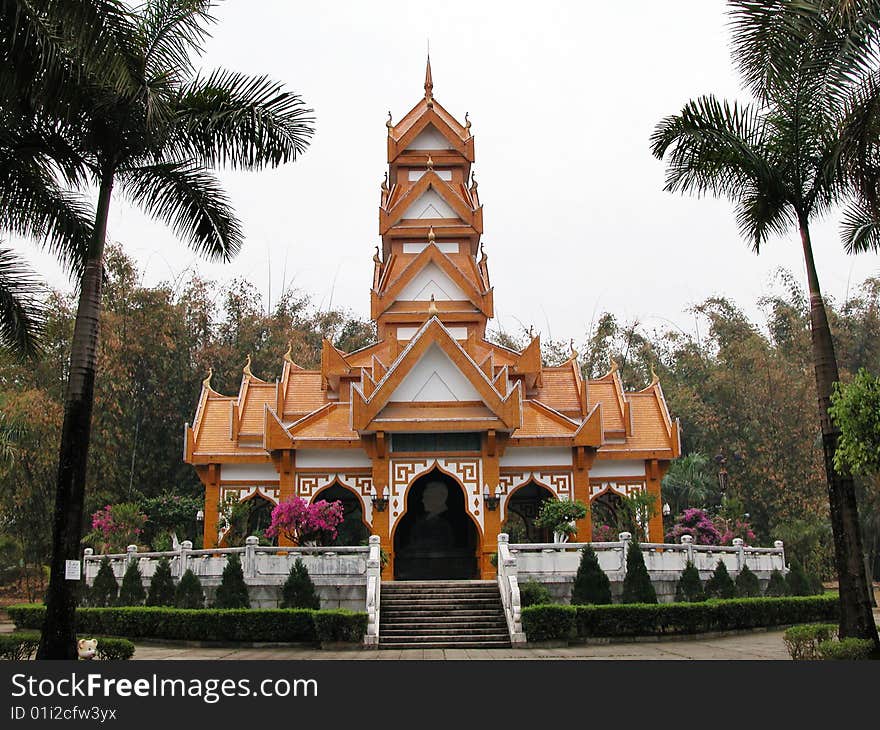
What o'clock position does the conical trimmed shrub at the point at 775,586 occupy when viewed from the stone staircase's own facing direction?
The conical trimmed shrub is roughly at 8 o'clock from the stone staircase.

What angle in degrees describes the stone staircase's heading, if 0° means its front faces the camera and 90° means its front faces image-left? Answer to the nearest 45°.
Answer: approximately 0°

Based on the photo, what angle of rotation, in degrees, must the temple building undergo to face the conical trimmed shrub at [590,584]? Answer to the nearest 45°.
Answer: approximately 45° to its left

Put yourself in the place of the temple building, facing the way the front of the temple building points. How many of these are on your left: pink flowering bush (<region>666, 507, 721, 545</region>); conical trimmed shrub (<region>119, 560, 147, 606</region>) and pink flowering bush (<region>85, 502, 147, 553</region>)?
1

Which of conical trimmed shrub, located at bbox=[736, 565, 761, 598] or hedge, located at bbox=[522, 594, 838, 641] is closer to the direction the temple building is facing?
the hedge

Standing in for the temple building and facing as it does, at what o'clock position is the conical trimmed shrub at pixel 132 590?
The conical trimmed shrub is roughly at 2 o'clock from the temple building.

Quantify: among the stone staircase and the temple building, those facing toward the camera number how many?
2

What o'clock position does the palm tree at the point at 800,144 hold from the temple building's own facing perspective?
The palm tree is roughly at 11 o'clock from the temple building.

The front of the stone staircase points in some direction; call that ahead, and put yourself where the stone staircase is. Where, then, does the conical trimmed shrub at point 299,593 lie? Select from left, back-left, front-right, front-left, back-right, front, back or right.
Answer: right

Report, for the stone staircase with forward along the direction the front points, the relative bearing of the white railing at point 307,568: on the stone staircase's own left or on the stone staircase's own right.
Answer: on the stone staircase's own right

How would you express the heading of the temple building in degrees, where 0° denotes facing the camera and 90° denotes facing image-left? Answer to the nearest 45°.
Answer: approximately 0°

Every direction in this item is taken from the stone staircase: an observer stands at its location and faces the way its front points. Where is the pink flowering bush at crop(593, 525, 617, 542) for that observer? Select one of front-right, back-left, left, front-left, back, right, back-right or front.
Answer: back-left

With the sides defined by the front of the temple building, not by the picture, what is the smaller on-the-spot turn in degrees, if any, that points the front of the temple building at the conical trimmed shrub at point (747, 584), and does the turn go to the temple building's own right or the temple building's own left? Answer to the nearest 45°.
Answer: approximately 90° to the temple building's own left

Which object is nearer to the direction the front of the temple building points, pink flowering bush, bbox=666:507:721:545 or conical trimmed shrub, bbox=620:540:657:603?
the conical trimmed shrub

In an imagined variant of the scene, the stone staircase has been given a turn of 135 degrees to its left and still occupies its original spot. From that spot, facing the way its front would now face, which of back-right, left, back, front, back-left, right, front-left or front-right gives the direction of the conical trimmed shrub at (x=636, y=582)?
front-right
